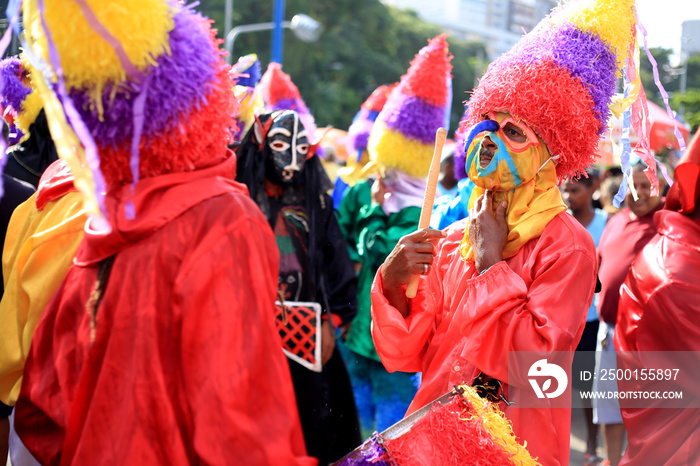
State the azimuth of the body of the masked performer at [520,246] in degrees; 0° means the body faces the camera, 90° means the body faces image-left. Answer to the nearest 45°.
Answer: approximately 45°

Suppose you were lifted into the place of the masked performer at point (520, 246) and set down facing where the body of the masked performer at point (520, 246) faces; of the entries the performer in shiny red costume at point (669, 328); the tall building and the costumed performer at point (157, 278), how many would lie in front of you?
1

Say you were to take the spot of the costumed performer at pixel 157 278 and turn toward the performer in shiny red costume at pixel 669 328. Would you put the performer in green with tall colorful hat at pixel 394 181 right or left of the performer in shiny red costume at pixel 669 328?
left

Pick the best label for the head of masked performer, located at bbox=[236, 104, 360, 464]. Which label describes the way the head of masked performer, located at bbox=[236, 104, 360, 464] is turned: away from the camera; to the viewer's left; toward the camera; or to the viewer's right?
toward the camera

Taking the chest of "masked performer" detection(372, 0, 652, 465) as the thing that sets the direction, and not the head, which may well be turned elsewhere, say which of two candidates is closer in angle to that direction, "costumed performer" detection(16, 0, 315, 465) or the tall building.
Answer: the costumed performer

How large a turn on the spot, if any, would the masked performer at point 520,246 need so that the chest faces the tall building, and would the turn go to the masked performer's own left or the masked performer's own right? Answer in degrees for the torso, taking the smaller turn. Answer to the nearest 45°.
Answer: approximately 135° to the masked performer's own right

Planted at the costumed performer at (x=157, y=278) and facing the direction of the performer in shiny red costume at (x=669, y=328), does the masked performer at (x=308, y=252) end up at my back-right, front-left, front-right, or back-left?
front-left

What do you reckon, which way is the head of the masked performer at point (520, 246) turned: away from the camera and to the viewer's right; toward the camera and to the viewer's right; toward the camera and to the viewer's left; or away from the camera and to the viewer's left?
toward the camera and to the viewer's left

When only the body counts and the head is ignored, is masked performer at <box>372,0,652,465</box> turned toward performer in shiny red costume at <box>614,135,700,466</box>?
no

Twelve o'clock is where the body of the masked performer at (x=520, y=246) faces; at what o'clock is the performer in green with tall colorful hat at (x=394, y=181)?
the performer in green with tall colorful hat at (x=394, y=181) is roughly at 4 o'clock from the masked performer at (x=520, y=246).

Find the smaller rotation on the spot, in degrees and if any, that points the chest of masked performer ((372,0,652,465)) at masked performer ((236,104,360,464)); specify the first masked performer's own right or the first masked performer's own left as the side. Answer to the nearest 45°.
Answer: approximately 90° to the first masked performer's own right

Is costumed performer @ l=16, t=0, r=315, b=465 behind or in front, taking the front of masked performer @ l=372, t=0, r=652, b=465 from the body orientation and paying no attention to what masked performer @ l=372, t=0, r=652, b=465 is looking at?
in front
